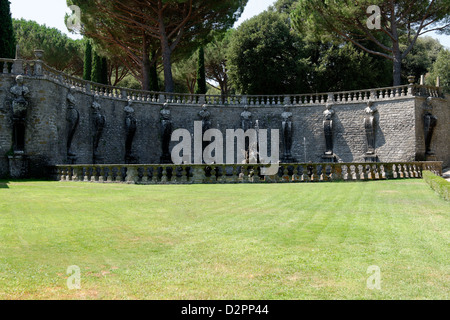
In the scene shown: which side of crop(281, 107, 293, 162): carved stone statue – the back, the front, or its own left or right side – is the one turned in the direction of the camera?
front

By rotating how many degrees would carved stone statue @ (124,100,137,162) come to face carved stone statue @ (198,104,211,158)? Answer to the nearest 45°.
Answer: approximately 45° to its left

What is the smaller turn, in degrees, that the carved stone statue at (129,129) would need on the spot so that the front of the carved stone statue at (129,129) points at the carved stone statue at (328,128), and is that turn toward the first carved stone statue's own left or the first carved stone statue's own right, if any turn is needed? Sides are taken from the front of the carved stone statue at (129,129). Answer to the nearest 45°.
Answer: approximately 45° to the first carved stone statue's own left

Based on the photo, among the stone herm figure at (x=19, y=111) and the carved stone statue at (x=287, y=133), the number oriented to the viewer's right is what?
0

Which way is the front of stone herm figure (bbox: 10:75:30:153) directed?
toward the camera

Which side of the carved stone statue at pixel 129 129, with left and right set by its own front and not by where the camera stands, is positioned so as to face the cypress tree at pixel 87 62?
back

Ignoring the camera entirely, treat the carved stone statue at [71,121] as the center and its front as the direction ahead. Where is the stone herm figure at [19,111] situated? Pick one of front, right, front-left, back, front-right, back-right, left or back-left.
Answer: back-right
